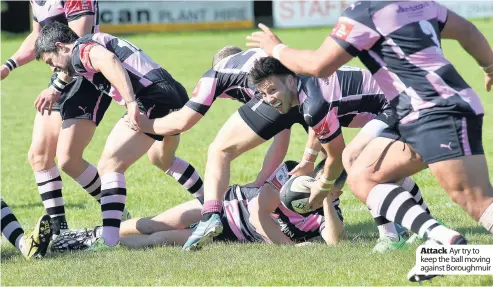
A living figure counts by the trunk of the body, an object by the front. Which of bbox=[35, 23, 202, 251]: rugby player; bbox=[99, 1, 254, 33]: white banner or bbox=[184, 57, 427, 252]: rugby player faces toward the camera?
the white banner

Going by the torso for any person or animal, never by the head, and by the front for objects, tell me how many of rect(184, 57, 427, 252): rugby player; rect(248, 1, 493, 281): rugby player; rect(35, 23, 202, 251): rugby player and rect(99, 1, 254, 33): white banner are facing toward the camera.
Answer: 1

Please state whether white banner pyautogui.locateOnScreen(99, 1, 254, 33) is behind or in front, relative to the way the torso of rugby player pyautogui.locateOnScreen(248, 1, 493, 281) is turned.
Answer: in front

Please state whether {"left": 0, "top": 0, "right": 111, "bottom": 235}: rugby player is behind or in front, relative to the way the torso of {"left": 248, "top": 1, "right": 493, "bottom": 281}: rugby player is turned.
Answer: in front

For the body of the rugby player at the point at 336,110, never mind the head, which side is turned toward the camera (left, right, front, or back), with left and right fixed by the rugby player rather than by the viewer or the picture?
left

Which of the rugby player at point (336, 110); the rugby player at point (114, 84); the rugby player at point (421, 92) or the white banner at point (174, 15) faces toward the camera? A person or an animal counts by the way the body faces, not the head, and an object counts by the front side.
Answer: the white banner

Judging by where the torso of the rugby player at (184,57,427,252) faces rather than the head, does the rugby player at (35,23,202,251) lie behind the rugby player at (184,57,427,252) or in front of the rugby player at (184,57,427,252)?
in front

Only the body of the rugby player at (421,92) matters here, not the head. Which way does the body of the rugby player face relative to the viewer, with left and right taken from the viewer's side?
facing away from the viewer and to the left of the viewer
